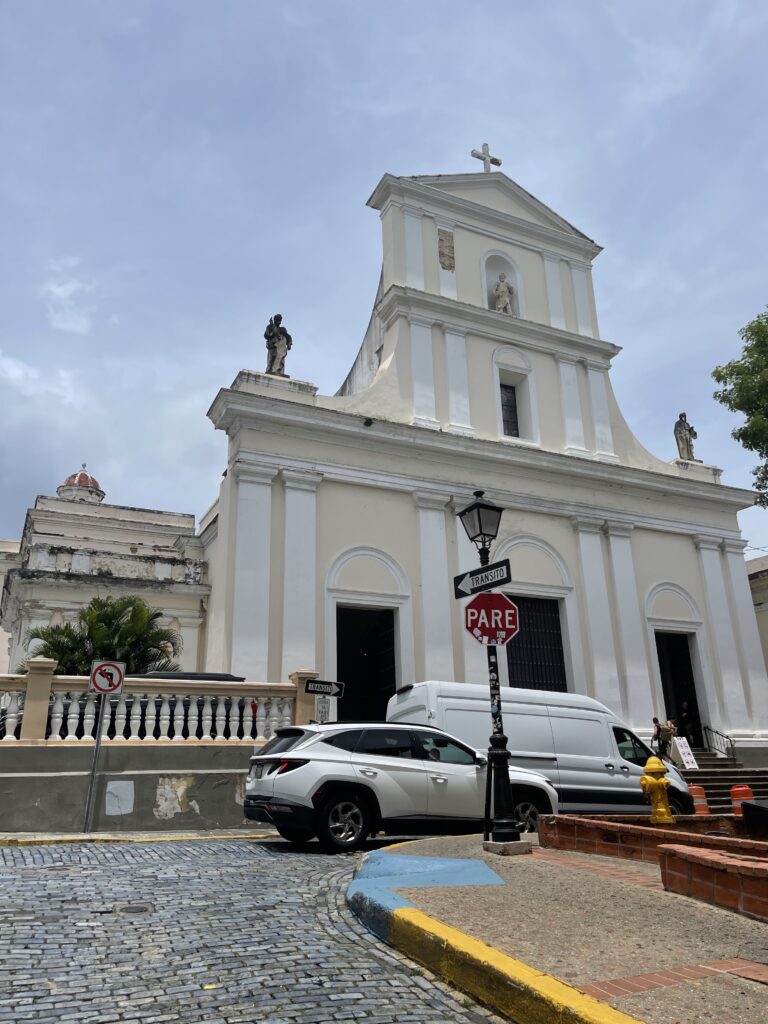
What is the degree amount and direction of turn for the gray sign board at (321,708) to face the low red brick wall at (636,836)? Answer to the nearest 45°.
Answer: approximately 45° to its left

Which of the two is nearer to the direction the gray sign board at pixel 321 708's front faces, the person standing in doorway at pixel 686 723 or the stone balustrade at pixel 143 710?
the stone balustrade

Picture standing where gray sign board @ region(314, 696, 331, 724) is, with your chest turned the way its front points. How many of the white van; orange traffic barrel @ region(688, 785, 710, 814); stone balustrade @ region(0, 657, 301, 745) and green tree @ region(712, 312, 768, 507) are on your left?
3

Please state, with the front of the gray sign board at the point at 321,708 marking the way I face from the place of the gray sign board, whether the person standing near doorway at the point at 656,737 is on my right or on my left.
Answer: on my left

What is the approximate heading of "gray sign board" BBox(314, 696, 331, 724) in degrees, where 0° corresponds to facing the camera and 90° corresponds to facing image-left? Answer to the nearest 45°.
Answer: approximately 0°

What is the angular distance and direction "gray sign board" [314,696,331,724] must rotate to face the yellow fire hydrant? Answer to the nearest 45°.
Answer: approximately 45° to its left

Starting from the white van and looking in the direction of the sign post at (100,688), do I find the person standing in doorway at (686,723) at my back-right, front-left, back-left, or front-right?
back-right

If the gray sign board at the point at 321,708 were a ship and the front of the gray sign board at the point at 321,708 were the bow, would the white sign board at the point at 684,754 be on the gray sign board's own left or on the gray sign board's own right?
on the gray sign board's own left

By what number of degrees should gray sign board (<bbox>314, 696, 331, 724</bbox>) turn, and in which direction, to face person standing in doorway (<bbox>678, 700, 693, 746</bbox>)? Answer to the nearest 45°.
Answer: approximately 135° to its left

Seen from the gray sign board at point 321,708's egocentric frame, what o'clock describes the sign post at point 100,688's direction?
The sign post is roughly at 2 o'clock from the gray sign board.

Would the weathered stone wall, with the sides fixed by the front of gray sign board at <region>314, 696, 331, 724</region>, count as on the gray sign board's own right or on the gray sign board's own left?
on the gray sign board's own right

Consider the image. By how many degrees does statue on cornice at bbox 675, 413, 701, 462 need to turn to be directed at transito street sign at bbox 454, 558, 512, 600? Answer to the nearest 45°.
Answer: approximately 45° to its right

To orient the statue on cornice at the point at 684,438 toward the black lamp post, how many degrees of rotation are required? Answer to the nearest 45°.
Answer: approximately 45° to its right

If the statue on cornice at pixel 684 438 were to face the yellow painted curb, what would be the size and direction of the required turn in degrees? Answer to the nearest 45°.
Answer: approximately 45° to its right
